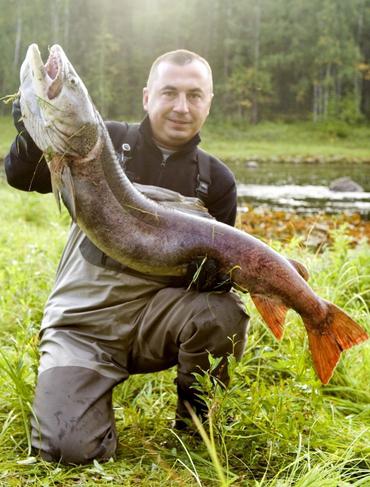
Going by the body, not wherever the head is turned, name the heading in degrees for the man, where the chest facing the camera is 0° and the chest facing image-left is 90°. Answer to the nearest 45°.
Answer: approximately 0°

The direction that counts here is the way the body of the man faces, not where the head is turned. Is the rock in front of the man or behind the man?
behind
